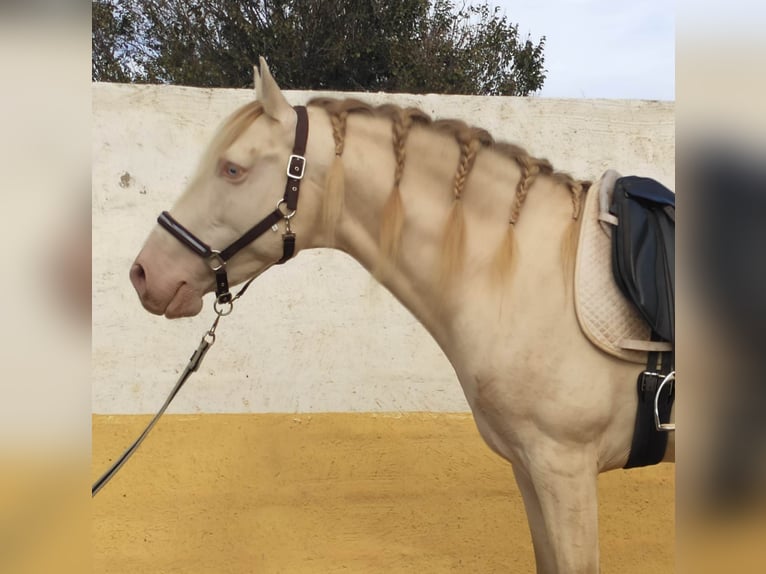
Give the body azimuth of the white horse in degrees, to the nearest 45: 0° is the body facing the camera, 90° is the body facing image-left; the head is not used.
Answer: approximately 90°
